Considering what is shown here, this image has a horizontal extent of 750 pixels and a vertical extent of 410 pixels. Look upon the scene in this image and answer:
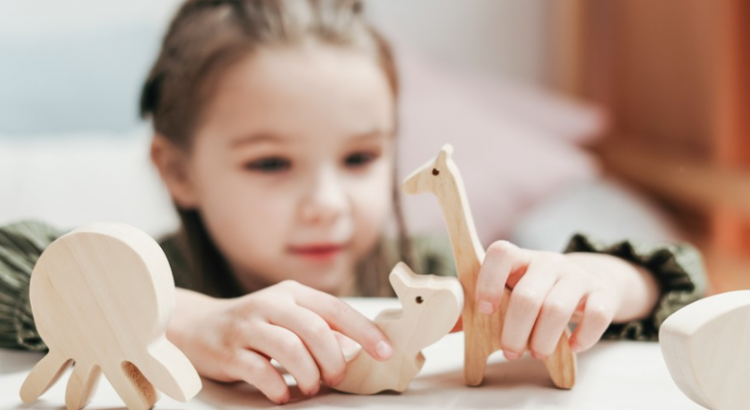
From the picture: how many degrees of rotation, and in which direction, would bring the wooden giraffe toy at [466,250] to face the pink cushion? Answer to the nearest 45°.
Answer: approximately 90° to its right

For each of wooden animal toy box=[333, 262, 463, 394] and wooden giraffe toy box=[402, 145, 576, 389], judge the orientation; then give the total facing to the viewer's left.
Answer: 1

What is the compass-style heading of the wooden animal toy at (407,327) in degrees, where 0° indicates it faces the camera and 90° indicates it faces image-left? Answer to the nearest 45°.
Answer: approximately 270°

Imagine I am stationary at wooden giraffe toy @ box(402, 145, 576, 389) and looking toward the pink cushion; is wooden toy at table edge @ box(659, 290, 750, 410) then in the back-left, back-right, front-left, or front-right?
back-right

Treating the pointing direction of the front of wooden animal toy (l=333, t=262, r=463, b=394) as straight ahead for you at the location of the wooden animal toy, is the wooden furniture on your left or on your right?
on your left

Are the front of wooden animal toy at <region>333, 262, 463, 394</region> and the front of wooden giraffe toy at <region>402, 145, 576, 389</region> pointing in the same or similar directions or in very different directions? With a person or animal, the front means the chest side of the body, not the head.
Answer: very different directions

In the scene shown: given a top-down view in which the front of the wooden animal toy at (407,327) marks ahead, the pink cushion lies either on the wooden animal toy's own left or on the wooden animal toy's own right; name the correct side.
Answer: on the wooden animal toy's own left

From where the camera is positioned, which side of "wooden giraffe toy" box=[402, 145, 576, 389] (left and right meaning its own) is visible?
left

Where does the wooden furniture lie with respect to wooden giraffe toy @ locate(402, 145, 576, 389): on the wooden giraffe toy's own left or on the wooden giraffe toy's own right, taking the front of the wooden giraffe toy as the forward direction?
on the wooden giraffe toy's own right

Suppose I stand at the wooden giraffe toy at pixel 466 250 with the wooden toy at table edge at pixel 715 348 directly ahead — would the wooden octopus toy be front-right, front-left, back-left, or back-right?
back-right
